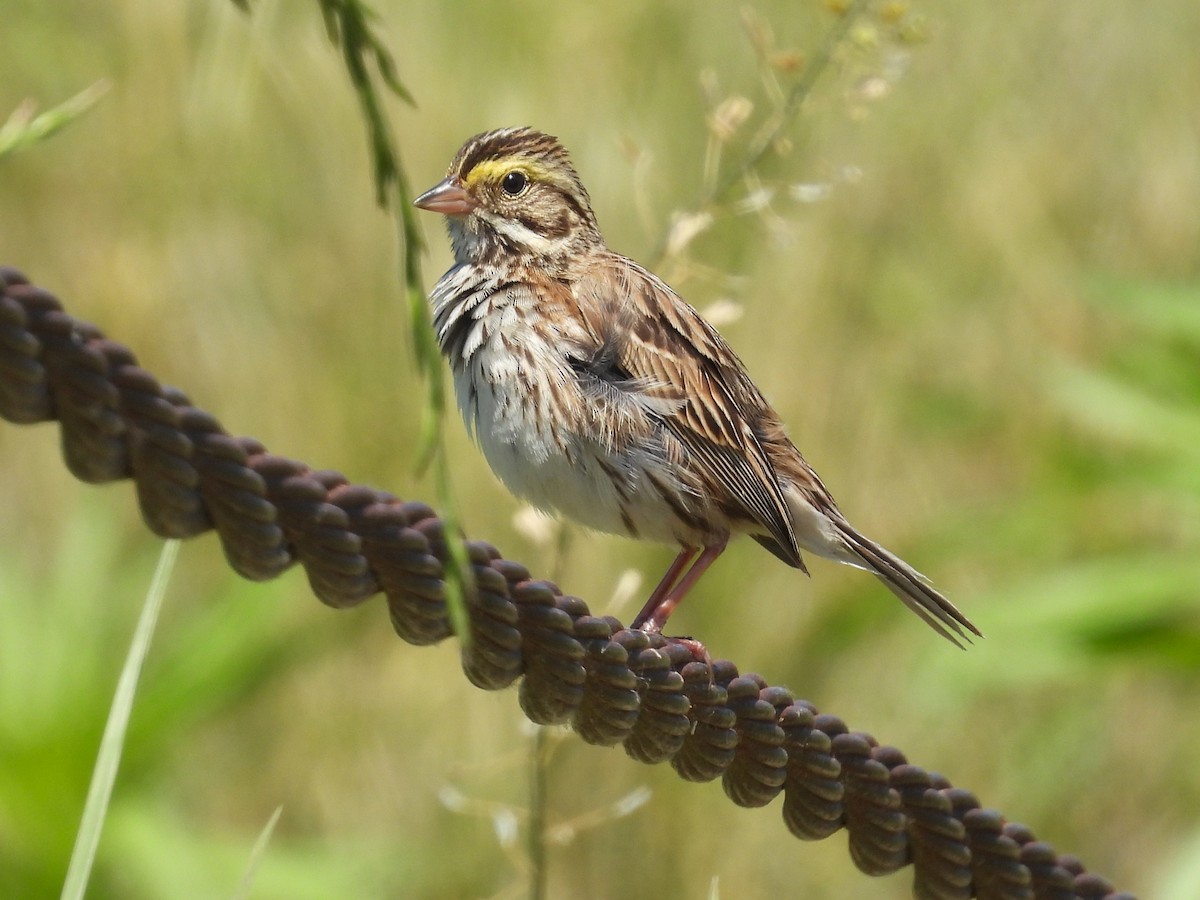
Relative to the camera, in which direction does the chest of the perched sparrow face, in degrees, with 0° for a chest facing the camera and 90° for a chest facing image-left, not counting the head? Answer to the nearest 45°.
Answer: approximately 90°
